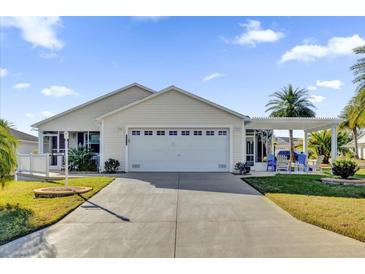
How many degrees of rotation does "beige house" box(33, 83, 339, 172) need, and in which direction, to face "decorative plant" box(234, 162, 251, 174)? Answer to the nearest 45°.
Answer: approximately 90° to its left

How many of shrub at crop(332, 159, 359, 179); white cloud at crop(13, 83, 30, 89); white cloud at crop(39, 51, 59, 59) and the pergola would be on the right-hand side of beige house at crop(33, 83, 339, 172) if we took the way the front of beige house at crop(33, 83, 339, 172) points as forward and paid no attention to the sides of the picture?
2

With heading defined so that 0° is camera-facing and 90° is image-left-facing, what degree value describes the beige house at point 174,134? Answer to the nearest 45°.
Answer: approximately 0°

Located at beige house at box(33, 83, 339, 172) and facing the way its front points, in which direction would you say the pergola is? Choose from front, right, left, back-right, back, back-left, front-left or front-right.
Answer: left

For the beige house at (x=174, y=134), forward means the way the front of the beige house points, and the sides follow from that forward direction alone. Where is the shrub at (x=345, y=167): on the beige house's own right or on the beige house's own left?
on the beige house's own left

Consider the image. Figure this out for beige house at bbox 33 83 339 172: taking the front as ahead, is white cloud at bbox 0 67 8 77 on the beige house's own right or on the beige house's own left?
on the beige house's own right

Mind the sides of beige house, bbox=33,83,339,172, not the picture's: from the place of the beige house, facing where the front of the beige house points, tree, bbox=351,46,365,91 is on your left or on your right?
on your left

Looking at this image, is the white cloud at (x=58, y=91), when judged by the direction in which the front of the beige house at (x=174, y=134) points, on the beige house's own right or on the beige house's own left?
on the beige house's own right

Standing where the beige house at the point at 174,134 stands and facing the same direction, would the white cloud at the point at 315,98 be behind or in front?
behind
